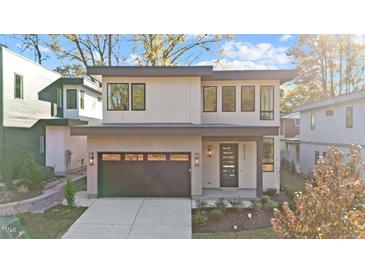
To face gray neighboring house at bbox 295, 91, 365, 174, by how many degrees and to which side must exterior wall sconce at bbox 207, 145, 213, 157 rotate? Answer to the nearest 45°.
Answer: approximately 90° to its left

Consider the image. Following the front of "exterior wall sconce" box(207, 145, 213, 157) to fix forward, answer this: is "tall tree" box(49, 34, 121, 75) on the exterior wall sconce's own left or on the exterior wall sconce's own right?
on the exterior wall sconce's own right

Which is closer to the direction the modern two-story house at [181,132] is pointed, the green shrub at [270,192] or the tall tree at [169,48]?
the green shrub

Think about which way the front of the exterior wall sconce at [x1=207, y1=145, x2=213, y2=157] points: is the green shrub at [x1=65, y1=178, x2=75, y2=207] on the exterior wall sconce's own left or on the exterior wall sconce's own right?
on the exterior wall sconce's own right

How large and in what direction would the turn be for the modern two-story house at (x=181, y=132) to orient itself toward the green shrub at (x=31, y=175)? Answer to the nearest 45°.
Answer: approximately 90° to its right

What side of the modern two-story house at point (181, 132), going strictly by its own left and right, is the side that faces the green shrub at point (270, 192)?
left

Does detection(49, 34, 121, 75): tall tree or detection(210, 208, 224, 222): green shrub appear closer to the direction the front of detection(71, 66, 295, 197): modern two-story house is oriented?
the green shrub

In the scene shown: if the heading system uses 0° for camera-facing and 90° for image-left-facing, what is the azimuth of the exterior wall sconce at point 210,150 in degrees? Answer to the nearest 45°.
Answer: approximately 0°

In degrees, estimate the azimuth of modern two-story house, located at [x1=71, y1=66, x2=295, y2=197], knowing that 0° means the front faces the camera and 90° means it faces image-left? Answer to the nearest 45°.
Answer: approximately 0°
